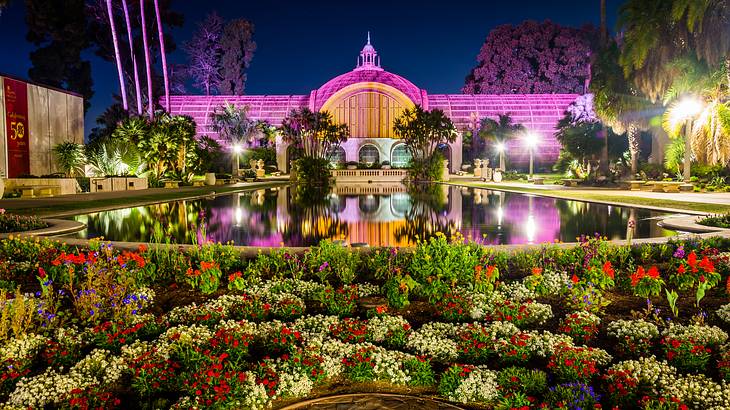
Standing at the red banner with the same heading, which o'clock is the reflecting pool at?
The reflecting pool is roughly at 1 o'clock from the red banner.

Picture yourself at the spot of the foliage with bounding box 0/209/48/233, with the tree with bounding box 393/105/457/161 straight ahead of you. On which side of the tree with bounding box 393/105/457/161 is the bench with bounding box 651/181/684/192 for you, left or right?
right

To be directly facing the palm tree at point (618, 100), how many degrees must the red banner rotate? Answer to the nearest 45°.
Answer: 0° — it already faces it

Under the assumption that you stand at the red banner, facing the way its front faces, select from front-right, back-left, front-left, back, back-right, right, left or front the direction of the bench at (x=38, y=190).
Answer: front-right

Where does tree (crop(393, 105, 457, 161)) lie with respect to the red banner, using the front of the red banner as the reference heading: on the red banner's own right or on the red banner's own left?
on the red banner's own left

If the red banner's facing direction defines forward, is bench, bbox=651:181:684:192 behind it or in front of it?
in front

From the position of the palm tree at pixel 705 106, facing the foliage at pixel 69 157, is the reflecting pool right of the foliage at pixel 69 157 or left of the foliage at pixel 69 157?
left

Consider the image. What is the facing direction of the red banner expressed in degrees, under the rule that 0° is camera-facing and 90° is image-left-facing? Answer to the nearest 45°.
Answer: approximately 315°

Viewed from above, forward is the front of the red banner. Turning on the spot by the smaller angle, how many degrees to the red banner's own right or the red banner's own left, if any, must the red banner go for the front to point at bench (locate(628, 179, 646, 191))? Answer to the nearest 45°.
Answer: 0° — it already faces it

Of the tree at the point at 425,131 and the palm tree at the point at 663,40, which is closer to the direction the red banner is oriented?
the palm tree

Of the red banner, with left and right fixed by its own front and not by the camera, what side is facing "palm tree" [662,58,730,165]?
front

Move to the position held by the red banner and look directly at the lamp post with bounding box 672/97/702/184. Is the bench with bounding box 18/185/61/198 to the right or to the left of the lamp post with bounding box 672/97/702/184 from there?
right
